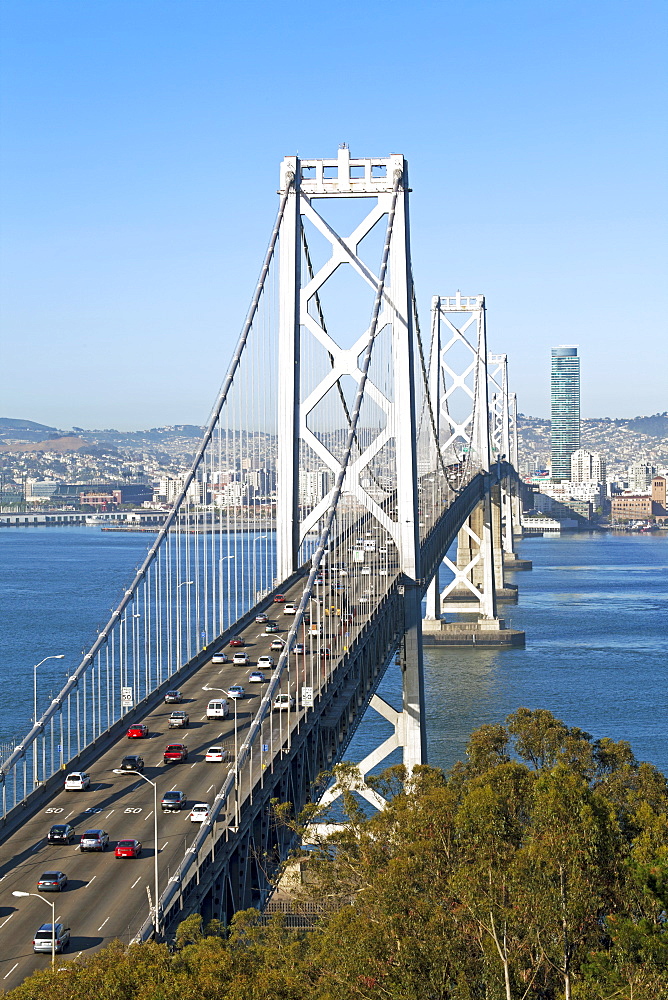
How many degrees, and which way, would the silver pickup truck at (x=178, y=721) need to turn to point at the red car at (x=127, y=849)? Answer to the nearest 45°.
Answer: approximately 135° to its right

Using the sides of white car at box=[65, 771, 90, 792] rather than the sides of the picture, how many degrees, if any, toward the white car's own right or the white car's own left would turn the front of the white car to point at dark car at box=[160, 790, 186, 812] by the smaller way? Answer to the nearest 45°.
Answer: approximately 90° to the white car's own right

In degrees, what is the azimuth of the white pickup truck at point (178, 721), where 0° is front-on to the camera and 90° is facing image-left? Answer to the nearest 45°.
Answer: approximately 225°

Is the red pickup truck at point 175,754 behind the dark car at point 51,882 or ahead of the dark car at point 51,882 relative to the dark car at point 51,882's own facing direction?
ahead

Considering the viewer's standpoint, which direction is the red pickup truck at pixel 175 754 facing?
facing away from the viewer and to the right of the viewer

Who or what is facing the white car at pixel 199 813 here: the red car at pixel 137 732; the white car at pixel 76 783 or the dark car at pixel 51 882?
the dark car at pixel 51 882

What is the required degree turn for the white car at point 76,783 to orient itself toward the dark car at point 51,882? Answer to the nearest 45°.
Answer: approximately 135° to its right

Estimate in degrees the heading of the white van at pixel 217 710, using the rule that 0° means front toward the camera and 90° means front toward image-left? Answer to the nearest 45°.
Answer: approximately 225°

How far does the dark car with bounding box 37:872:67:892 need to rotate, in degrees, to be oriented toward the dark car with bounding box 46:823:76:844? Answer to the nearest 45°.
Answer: approximately 45° to its left

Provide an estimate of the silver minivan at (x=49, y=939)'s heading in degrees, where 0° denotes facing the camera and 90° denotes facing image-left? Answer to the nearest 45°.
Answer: approximately 225°

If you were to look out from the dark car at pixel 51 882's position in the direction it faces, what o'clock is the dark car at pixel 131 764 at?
the dark car at pixel 131 764 is roughly at 11 o'clock from the dark car at pixel 51 882.

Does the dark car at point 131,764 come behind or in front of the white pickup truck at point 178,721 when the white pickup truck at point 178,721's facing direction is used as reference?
behind
